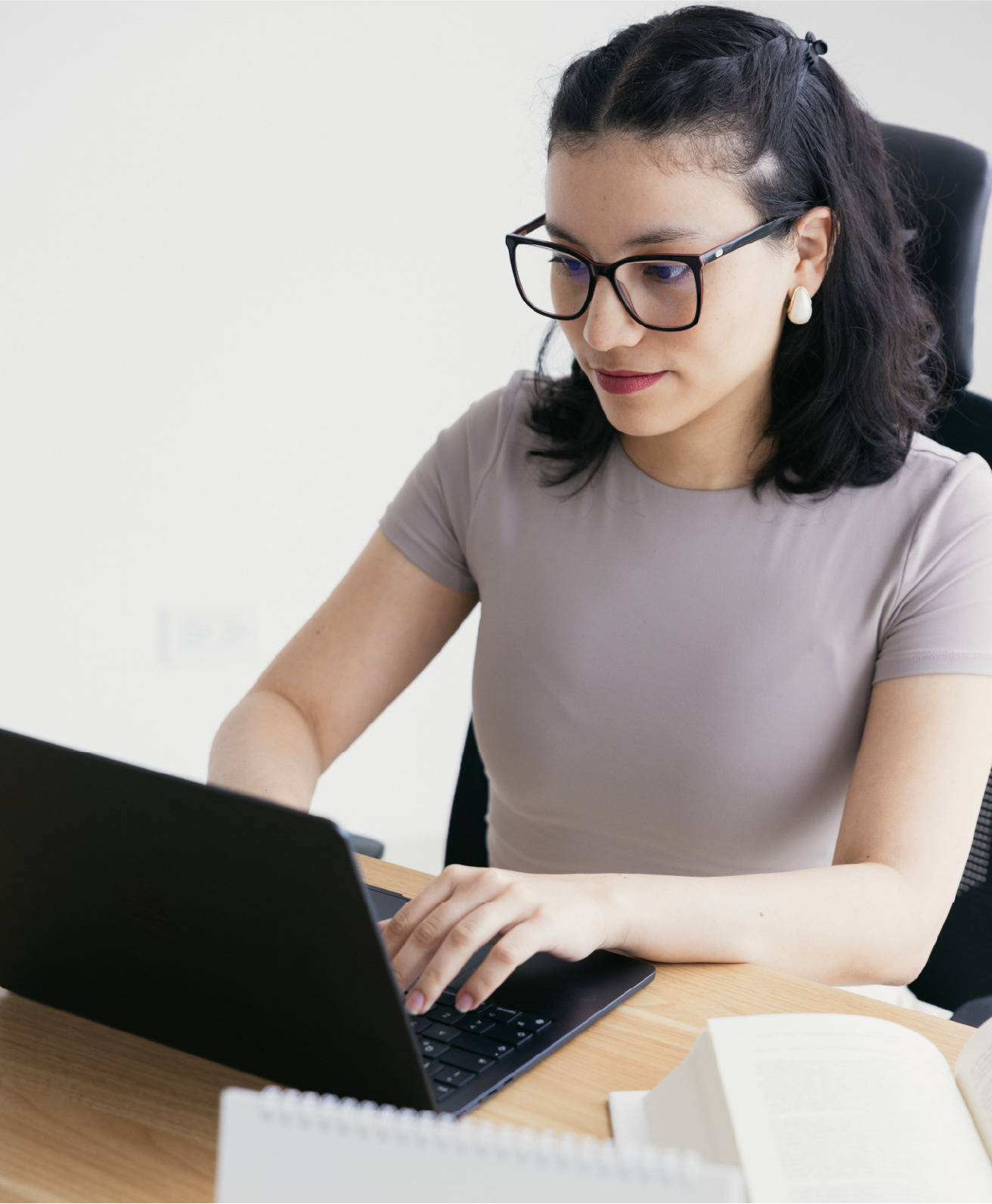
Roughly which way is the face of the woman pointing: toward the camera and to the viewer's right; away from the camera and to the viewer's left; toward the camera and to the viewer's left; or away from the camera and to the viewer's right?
toward the camera and to the viewer's left

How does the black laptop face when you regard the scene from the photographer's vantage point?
facing away from the viewer and to the right of the viewer

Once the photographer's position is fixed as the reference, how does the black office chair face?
facing the viewer and to the left of the viewer

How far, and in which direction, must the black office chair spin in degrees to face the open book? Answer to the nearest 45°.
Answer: approximately 45° to its left

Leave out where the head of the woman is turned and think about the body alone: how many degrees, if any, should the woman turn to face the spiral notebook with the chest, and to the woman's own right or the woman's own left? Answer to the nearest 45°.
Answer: approximately 45° to the woman's own left

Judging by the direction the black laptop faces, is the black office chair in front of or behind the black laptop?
in front
